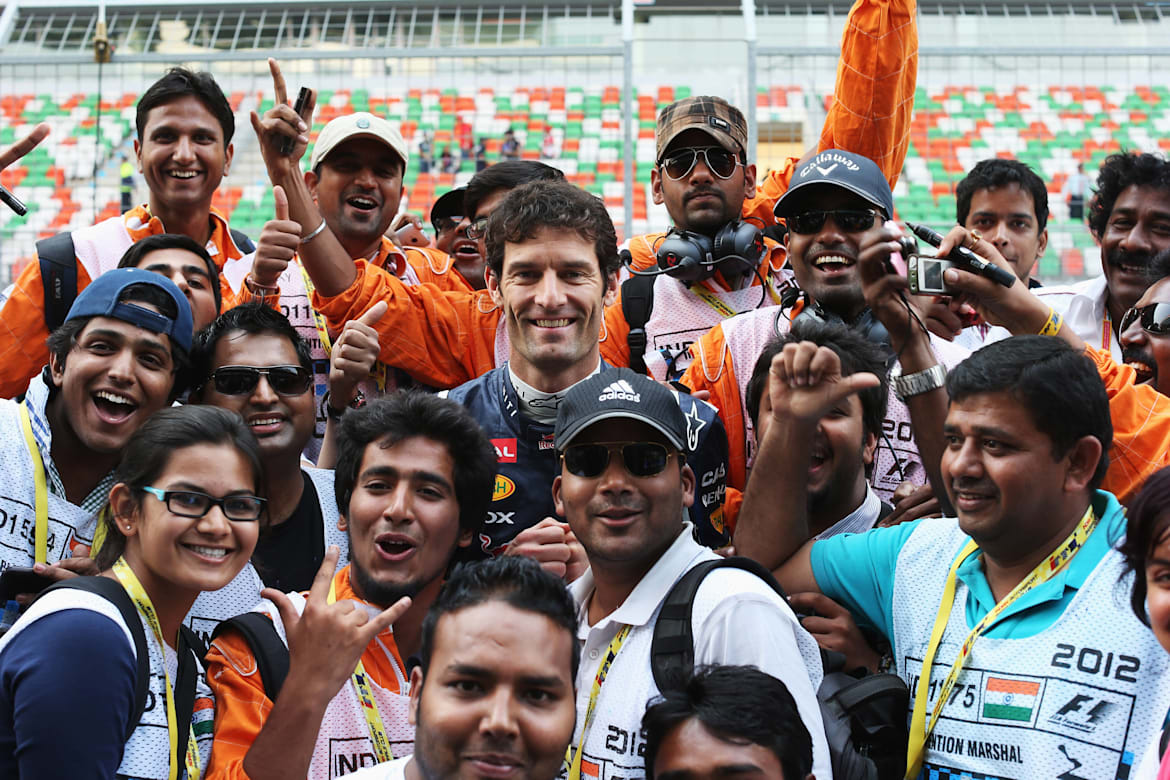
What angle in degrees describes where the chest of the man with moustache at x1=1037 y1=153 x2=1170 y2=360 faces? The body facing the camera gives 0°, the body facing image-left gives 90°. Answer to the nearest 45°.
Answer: approximately 0°

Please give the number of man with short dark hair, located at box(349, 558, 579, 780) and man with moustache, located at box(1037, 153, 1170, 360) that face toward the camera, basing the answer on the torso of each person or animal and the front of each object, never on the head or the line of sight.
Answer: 2

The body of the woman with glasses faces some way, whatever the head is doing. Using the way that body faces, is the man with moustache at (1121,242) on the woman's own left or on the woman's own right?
on the woman's own left

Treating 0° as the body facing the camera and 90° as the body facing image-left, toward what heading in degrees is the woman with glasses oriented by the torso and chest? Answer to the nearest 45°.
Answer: approximately 315°

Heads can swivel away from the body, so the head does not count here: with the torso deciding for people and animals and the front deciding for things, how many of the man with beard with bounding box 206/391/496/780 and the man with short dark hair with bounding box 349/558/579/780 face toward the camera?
2

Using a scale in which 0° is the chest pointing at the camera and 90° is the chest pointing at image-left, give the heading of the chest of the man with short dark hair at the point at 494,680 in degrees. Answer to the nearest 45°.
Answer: approximately 0°

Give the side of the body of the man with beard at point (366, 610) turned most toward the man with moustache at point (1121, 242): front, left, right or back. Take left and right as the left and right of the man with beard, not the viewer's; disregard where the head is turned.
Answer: left

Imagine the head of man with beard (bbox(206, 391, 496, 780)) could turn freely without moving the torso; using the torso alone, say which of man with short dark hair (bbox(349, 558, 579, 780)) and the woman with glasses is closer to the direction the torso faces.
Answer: the man with short dark hair

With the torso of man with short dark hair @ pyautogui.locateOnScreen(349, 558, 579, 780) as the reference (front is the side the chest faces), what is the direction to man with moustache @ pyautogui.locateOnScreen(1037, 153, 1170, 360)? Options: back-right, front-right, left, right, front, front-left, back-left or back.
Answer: back-left
